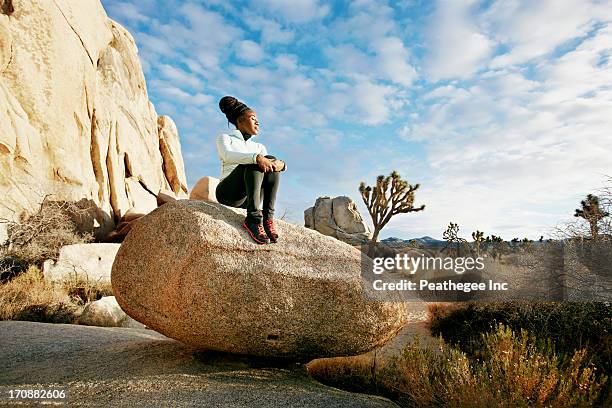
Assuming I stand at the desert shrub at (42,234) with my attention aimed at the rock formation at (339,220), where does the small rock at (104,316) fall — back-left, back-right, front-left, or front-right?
back-right

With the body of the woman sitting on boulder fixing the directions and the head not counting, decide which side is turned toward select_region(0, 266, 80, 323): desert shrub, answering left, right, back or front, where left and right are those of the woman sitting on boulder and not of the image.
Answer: back

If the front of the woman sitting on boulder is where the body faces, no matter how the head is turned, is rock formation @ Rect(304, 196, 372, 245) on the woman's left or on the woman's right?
on the woman's left

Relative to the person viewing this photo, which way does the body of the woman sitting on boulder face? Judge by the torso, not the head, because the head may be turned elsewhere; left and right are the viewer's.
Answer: facing the viewer and to the right of the viewer

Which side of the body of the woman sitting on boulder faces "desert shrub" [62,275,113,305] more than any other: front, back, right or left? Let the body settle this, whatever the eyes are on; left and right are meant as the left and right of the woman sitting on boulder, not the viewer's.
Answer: back

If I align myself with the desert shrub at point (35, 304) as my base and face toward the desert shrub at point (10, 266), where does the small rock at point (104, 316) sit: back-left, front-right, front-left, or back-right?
back-right
